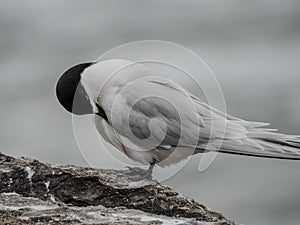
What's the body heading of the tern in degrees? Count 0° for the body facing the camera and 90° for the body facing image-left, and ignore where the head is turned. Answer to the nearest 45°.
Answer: approximately 90°
